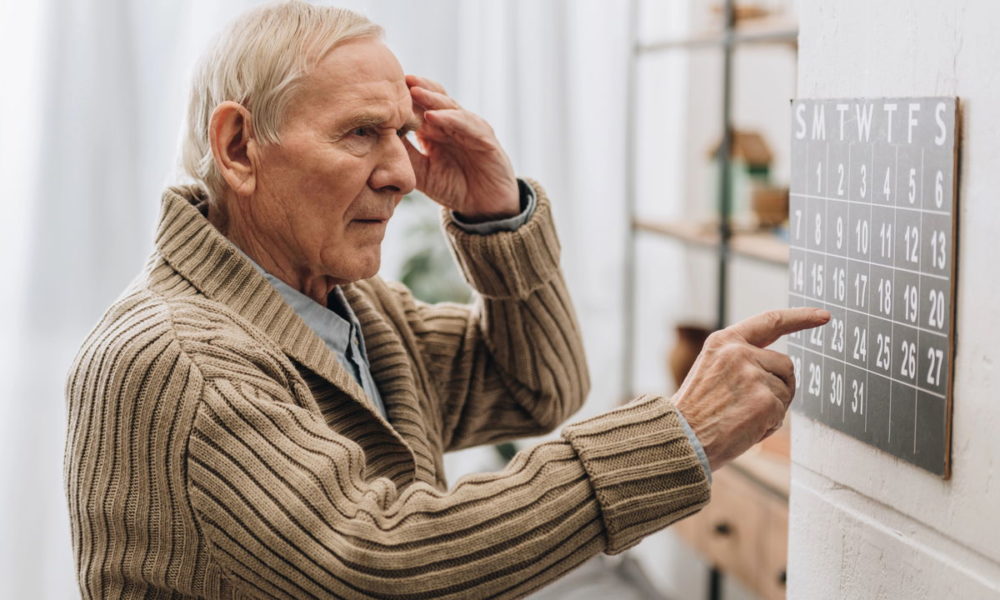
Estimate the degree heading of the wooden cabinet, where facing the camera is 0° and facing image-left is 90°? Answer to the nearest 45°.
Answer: approximately 45°

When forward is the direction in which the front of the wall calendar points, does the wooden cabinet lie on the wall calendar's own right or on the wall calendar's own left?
on the wall calendar's own right

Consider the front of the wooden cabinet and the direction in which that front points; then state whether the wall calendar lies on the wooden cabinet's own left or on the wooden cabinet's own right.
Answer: on the wooden cabinet's own left

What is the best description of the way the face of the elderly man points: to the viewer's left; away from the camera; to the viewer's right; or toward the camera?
to the viewer's right

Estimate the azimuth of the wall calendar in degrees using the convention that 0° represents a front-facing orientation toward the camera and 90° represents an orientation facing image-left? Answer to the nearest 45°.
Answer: approximately 45°
